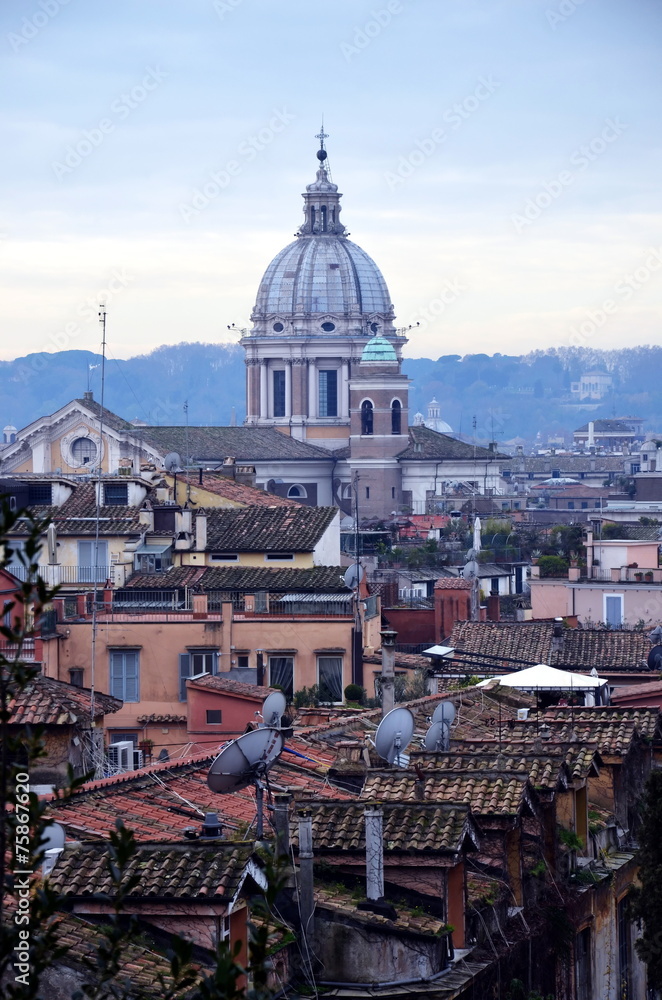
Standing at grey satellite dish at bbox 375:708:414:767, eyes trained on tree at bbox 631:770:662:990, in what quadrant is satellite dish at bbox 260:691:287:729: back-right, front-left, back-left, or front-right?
back-left

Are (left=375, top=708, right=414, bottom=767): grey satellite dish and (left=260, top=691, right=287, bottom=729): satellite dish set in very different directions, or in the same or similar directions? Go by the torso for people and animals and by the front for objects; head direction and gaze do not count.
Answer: same or similar directions

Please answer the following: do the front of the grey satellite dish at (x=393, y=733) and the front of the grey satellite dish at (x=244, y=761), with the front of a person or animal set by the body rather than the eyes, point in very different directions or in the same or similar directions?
same or similar directions

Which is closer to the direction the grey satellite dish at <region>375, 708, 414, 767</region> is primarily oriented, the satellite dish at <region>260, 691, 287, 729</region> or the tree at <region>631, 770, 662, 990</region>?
the satellite dish

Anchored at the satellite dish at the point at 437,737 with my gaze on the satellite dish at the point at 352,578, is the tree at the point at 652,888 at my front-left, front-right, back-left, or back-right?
back-right

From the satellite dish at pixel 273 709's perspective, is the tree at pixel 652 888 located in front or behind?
behind
